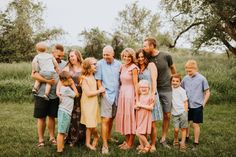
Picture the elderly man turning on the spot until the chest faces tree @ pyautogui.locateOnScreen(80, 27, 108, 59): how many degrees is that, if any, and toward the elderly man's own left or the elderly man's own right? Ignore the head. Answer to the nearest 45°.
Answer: approximately 180°

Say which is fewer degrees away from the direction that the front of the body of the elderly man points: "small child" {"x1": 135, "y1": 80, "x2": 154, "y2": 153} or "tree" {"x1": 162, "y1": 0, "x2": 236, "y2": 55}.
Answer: the small child

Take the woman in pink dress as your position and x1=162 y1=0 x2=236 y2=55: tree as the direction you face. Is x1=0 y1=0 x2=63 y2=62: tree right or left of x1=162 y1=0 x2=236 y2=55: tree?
left

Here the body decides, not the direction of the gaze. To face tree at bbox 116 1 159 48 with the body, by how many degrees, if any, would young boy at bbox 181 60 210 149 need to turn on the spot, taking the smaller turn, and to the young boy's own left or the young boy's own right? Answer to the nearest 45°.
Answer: approximately 135° to the young boy's own right

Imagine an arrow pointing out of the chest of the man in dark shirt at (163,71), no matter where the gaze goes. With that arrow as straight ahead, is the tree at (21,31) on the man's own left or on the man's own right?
on the man's own right

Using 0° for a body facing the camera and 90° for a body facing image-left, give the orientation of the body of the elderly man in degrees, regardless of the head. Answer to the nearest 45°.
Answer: approximately 0°

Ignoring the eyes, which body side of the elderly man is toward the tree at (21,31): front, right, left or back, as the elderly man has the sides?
back

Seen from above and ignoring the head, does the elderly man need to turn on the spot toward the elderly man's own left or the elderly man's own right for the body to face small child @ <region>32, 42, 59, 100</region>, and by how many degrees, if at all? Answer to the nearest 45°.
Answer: approximately 90° to the elderly man's own right
